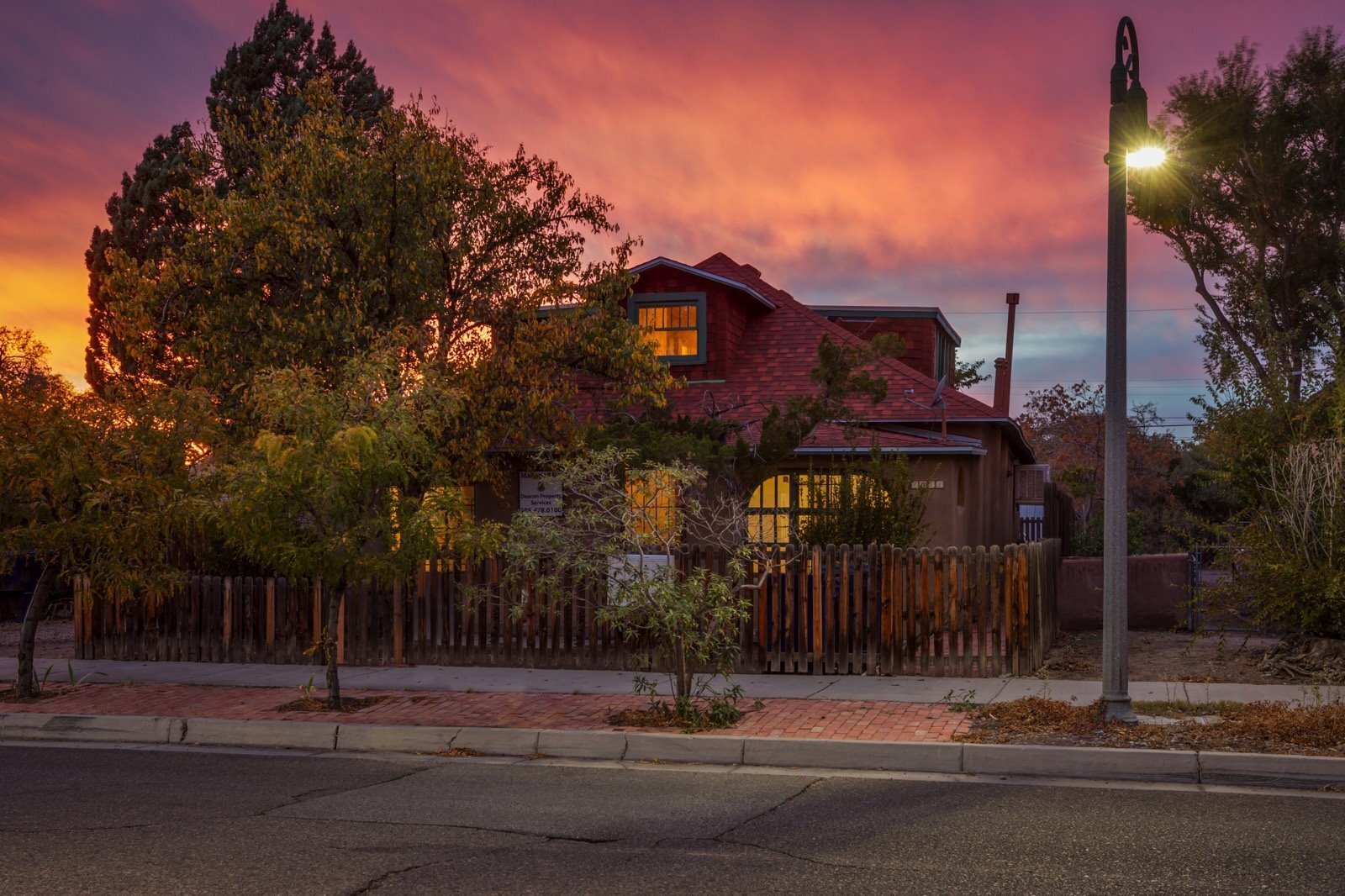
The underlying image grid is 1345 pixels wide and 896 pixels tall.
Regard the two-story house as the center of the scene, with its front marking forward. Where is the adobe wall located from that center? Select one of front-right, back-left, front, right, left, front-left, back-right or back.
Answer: front-left

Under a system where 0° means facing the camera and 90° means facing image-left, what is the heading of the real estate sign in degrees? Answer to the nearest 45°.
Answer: approximately 0°

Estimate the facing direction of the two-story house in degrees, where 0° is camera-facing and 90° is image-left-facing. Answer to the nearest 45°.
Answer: approximately 0°

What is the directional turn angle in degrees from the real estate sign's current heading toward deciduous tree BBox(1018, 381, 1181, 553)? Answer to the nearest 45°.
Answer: approximately 135° to its left

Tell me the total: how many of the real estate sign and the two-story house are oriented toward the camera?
2

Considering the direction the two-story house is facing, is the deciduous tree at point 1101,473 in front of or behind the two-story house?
behind

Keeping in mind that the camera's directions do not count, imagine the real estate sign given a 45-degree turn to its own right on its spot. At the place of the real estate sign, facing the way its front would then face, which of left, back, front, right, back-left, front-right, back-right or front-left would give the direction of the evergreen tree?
right

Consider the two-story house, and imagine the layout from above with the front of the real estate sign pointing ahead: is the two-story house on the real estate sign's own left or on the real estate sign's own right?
on the real estate sign's own left

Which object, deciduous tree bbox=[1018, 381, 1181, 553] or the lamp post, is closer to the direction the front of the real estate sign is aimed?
the lamp post

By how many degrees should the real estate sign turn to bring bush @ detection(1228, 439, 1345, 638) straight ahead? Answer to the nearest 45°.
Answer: approximately 45° to its left
